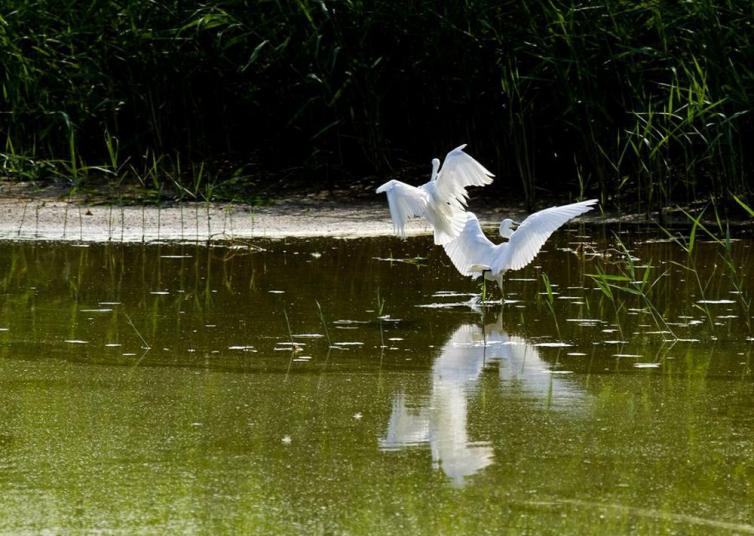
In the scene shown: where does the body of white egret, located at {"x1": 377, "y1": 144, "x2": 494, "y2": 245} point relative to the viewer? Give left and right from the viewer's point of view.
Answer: facing away from the viewer and to the left of the viewer

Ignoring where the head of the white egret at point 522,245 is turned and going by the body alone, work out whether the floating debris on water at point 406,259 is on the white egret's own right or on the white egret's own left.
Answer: on the white egret's own left

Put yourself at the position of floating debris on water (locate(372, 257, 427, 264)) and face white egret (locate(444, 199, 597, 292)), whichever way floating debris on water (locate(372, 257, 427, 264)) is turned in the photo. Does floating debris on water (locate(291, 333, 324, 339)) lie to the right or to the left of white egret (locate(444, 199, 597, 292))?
right

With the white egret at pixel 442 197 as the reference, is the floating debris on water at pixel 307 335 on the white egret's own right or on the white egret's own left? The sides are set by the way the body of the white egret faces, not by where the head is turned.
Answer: on the white egret's own left
